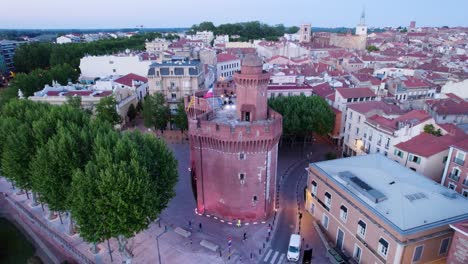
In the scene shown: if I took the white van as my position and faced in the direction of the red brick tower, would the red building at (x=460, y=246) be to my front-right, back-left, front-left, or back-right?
back-right

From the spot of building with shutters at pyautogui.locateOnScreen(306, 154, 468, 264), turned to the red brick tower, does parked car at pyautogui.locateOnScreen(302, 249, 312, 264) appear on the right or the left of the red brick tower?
left
